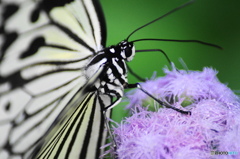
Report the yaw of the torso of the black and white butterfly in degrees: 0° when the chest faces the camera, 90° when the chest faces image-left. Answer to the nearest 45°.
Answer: approximately 270°
